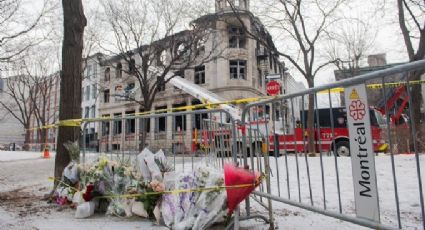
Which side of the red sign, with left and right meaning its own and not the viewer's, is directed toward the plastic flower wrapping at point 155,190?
front

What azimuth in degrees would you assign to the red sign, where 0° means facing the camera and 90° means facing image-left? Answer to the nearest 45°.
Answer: approximately 0°

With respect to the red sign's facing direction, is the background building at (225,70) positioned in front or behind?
behind

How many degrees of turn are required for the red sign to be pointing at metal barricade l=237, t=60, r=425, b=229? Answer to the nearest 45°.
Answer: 0° — it already faces it
